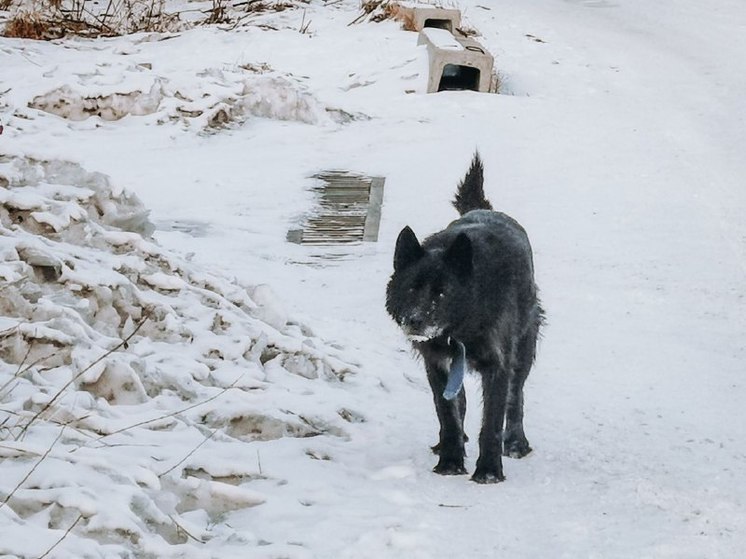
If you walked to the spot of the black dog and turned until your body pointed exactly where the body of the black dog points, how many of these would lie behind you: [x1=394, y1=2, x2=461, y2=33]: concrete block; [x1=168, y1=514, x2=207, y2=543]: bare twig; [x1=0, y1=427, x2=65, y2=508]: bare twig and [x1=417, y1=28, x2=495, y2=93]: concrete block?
2

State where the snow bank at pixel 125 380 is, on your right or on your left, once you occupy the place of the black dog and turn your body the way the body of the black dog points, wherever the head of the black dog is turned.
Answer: on your right

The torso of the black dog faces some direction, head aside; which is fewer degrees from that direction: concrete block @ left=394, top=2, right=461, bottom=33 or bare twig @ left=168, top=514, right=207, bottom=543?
the bare twig

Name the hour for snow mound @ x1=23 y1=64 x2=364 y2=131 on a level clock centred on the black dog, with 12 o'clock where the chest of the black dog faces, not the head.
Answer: The snow mound is roughly at 5 o'clock from the black dog.

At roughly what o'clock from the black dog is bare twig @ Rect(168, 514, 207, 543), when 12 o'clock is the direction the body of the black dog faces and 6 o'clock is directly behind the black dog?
The bare twig is roughly at 1 o'clock from the black dog.

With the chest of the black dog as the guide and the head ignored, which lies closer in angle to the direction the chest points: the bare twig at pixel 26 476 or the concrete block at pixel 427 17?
the bare twig

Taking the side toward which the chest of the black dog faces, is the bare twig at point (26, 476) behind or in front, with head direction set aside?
in front

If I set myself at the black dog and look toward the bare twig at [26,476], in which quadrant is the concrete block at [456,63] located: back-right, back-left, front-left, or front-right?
back-right

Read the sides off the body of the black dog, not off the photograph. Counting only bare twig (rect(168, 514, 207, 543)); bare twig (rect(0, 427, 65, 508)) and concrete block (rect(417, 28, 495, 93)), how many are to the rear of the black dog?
1

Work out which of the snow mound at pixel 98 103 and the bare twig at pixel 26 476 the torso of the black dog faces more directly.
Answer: the bare twig

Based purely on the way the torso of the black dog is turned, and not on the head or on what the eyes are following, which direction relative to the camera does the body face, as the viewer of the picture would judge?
toward the camera

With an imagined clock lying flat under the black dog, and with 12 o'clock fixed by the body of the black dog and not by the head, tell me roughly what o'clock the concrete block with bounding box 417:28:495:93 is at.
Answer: The concrete block is roughly at 6 o'clock from the black dog.

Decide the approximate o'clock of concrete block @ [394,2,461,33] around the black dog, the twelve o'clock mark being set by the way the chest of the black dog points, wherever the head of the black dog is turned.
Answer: The concrete block is roughly at 6 o'clock from the black dog.
